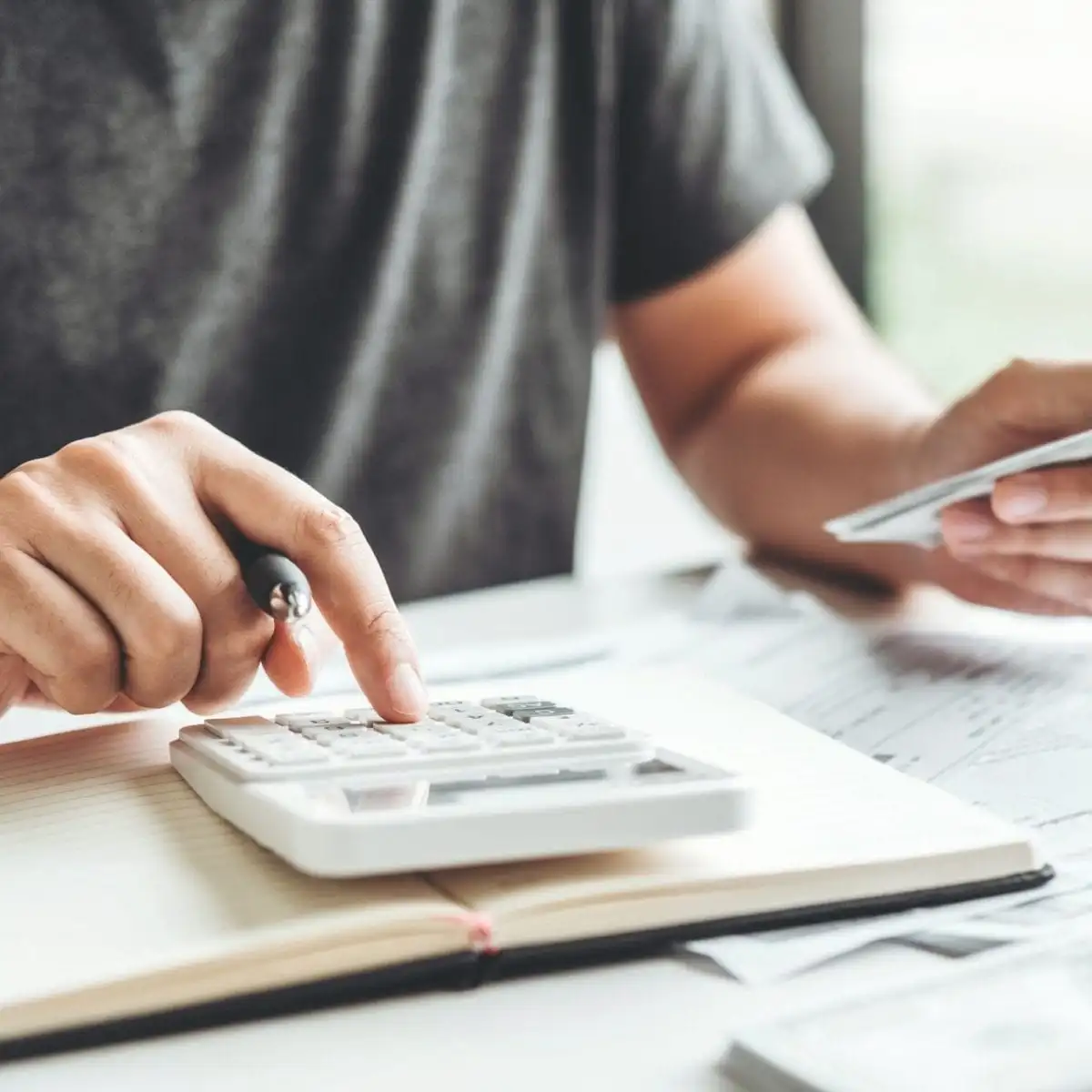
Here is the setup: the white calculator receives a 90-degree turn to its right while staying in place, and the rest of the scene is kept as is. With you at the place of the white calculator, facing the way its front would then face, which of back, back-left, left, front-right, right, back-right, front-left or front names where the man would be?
front-left

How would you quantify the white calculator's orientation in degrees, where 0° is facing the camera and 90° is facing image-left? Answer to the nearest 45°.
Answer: approximately 135°

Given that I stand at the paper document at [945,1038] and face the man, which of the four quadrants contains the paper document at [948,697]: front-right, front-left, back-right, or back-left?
front-right
